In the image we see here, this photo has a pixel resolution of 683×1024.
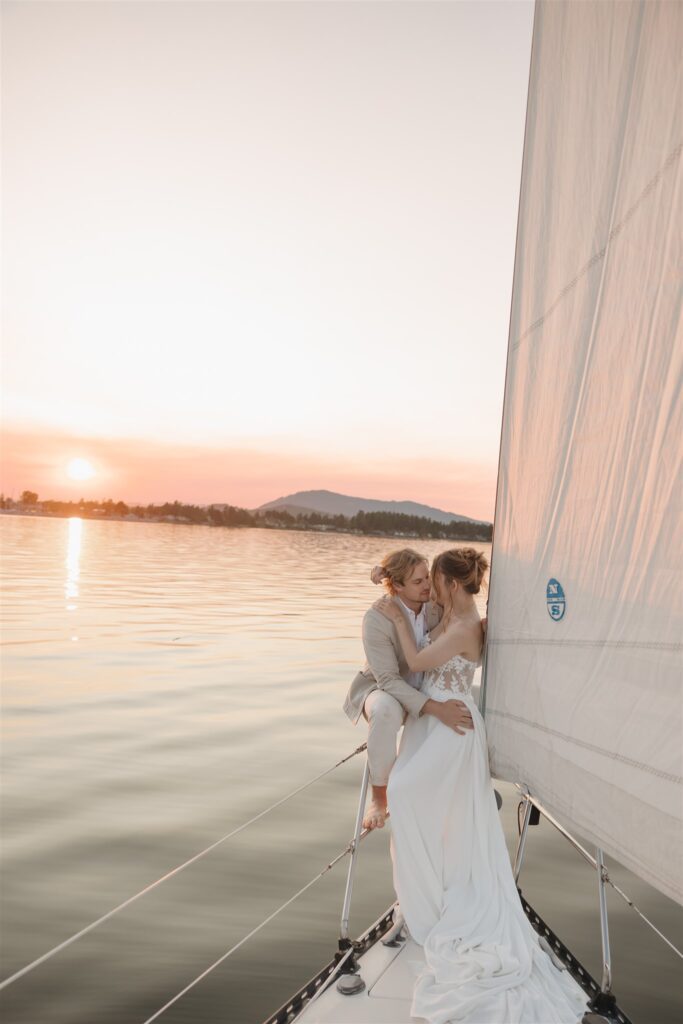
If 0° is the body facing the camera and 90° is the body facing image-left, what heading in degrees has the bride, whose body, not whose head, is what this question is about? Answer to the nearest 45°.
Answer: approximately 90°

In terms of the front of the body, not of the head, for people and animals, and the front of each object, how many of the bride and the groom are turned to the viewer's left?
1

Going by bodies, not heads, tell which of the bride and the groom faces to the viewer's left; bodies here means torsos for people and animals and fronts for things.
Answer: the bride

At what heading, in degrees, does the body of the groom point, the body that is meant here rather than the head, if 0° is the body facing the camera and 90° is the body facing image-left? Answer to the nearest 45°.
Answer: approximately 315°
